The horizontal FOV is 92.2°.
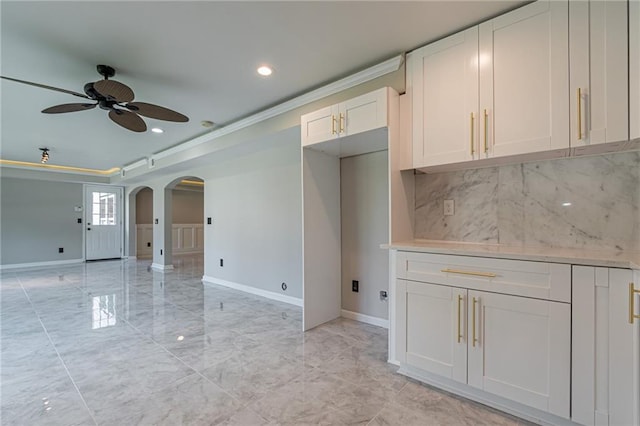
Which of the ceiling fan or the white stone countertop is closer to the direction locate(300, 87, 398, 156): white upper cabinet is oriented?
the ceiling fan

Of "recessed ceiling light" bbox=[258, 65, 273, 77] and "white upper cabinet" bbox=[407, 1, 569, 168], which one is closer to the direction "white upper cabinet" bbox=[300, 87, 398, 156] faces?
the recessed ceiling light

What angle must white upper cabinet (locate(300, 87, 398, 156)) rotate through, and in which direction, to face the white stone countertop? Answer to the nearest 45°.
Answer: approximately 90° to its left

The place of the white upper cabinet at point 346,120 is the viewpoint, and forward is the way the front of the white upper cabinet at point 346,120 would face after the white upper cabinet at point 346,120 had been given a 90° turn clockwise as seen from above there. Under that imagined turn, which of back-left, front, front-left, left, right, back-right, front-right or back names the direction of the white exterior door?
front

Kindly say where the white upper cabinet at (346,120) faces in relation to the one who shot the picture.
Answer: facing the viewer and to the left of the viewer

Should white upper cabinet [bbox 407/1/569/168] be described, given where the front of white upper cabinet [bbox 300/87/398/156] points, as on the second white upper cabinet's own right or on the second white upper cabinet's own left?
on the second white upper cabinet's own left

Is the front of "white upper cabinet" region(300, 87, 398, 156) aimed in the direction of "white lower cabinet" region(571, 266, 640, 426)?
no

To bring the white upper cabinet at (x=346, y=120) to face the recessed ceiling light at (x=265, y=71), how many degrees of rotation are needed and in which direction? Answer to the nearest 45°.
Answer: approximately 45° to its right

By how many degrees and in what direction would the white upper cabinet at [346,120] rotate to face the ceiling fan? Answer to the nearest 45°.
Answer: approximately 45° to its right
